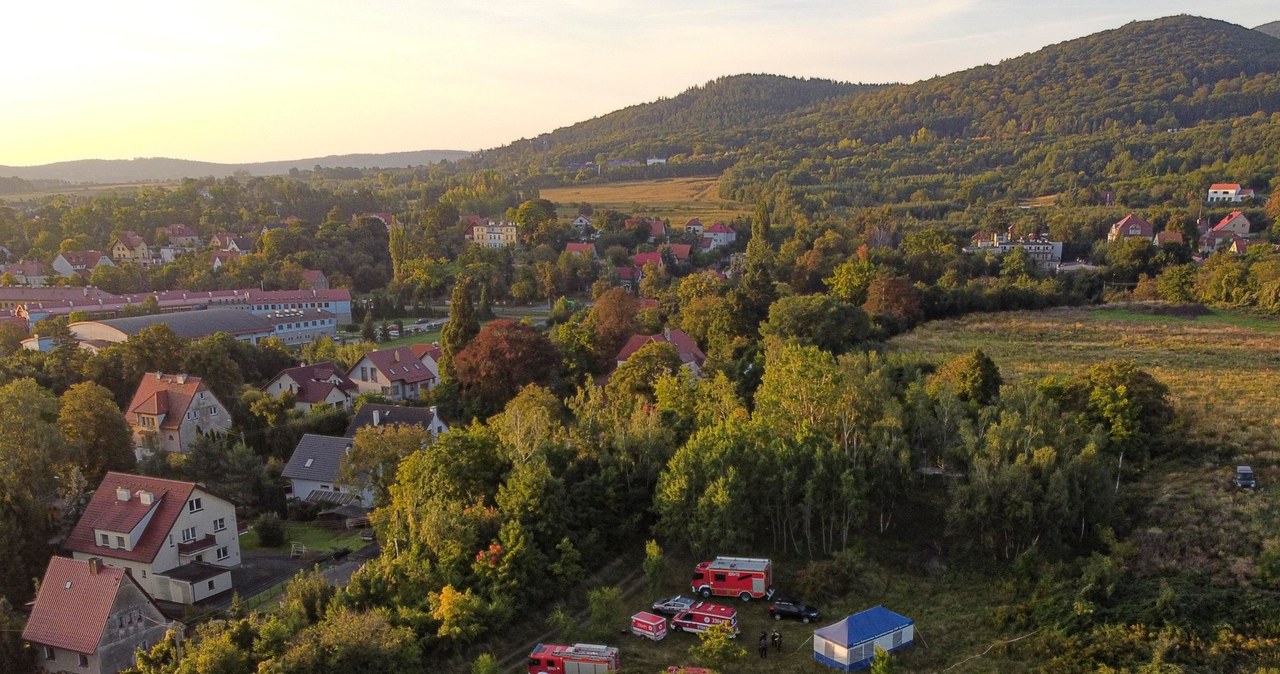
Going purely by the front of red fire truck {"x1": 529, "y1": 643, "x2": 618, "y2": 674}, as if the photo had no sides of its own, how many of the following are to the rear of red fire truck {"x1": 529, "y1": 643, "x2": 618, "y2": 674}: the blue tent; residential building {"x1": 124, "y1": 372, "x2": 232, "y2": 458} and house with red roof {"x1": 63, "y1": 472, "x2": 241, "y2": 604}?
1

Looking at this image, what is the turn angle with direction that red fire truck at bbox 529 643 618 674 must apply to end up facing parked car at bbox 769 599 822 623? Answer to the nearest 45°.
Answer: approximately 135° to its right

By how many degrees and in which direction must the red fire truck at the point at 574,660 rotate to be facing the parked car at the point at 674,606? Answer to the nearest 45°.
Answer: approximately 135° to its right

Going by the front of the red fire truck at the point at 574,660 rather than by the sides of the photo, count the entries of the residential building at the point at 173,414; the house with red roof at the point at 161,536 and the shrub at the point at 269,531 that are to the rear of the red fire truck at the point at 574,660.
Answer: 0

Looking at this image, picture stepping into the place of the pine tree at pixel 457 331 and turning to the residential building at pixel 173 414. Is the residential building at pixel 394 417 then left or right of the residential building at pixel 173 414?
left

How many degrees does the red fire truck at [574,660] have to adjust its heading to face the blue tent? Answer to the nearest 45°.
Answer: approximately 180°

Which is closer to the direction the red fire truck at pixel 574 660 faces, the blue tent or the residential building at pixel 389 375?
the residential building

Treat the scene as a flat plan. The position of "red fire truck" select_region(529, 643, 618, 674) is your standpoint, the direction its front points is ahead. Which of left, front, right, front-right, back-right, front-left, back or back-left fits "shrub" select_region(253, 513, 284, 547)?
front-right

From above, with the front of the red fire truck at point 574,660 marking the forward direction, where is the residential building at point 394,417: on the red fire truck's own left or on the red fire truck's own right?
on the red fire truck's own right

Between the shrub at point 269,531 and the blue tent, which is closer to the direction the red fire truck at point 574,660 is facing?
the shrub

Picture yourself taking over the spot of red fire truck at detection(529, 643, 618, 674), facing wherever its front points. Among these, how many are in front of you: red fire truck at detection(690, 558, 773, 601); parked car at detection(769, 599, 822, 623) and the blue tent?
0

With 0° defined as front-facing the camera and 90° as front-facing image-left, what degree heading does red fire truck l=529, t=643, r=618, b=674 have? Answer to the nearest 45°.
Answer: approximately 90°

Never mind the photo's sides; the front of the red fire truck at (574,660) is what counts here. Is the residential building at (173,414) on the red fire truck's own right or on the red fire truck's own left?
on the red fire truck's own right

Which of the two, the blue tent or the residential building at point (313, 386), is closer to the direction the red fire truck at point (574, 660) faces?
the residential building

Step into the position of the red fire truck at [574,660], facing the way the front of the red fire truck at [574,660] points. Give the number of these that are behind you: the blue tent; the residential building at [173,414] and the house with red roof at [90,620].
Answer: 1
